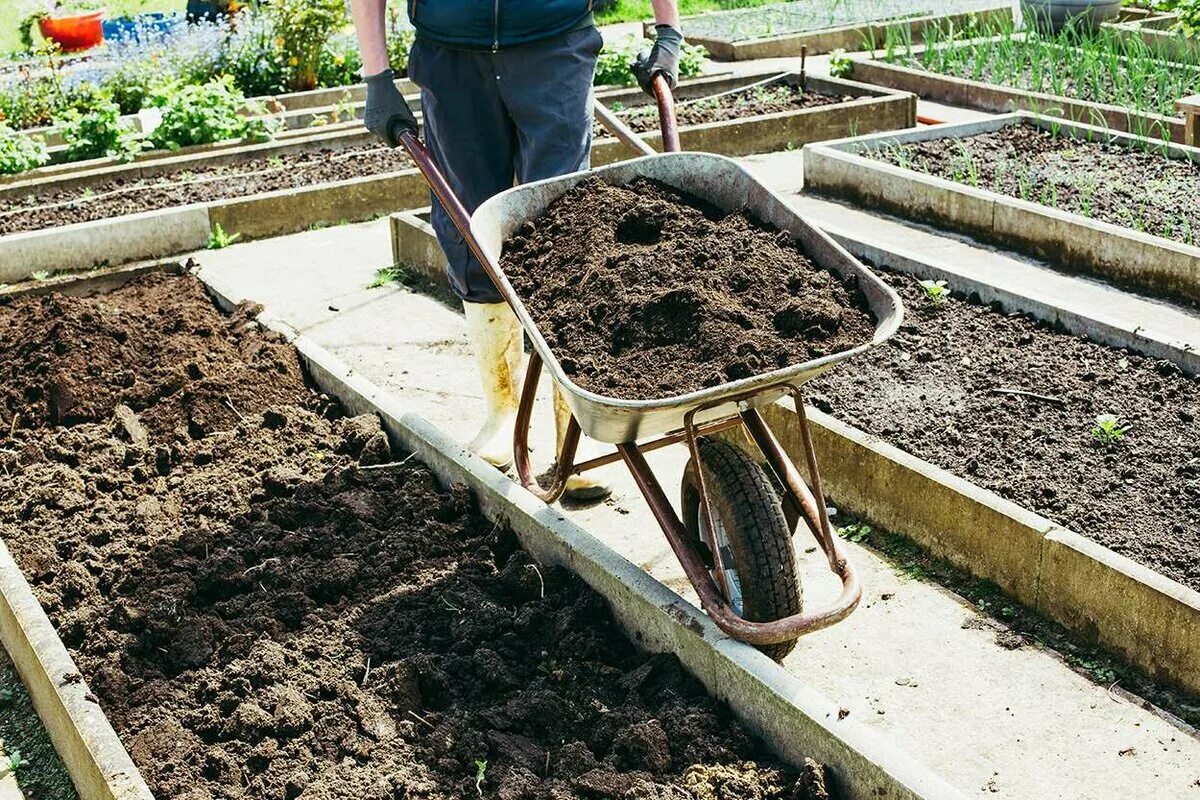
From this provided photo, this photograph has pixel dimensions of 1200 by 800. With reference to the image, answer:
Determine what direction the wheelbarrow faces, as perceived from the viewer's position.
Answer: facing the viewer and to the right of the viewer

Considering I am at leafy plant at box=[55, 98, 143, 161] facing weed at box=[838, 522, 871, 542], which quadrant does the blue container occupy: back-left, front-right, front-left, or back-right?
back-left

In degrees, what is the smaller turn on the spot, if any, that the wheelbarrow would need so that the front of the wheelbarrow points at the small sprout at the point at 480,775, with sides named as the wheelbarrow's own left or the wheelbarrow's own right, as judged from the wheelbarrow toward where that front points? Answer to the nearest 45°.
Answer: approximately 90° to the wheelbarrow's own right

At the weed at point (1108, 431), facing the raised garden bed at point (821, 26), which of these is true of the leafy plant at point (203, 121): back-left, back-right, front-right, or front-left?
front-left

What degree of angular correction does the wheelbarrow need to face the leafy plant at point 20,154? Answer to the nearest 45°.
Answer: approximately 180°

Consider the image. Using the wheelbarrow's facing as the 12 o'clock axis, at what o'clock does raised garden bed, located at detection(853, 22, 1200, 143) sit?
The raised garden bed is roughly at 8 o'clock from the wheelbarrow.

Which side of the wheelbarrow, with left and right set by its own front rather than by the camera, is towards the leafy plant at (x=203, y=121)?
back

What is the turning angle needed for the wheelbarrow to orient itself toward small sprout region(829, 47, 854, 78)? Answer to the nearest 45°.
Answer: approximately 135° to its left

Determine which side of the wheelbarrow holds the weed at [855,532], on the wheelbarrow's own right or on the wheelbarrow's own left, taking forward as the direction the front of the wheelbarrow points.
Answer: on the wheelbarrow's own left

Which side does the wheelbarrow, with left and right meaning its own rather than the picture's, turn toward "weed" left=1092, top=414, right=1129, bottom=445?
left

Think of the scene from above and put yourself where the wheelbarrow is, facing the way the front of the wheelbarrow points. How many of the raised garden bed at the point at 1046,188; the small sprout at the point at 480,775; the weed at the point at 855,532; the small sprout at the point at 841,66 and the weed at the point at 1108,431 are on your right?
1
